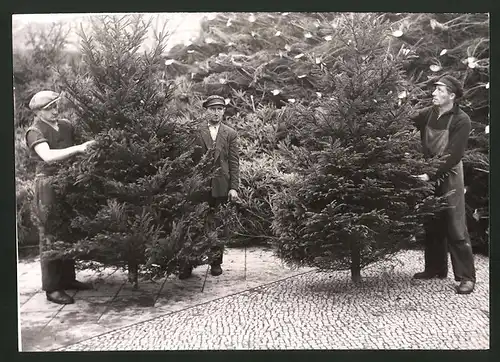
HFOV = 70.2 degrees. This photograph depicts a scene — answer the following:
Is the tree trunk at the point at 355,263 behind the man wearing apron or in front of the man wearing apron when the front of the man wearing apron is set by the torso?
in front

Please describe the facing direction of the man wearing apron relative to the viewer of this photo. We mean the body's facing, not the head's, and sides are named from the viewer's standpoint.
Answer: facing the viewer and to the left of the viewer

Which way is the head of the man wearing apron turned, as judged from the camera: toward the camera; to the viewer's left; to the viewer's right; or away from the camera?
to the viewer's left

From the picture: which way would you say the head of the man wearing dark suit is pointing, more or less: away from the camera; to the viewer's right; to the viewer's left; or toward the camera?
toward the camera

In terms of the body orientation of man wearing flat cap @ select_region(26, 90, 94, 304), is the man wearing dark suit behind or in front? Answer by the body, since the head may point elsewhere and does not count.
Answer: in front

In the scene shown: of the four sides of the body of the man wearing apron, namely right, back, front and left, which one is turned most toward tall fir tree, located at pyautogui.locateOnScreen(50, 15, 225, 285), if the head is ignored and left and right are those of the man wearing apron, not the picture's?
front

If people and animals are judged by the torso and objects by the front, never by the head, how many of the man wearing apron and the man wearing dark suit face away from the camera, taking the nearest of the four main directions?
0

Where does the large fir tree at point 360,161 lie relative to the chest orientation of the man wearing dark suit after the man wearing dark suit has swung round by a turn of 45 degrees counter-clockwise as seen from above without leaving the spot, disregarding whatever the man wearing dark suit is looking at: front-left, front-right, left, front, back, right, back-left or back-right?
front-left

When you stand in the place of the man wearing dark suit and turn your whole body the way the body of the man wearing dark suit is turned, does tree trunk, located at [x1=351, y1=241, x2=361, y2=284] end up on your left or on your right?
on your left

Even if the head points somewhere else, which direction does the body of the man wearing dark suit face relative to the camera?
toward the camera

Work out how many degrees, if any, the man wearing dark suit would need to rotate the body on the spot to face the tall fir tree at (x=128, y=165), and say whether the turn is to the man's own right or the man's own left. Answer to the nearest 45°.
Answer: approximately 90° to the man's own right

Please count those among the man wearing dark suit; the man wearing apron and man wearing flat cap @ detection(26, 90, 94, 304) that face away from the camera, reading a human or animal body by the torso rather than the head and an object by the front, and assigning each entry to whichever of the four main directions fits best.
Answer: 0

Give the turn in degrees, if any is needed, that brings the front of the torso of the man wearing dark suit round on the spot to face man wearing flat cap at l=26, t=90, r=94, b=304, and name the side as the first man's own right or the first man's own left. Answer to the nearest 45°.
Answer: approximately 90° to the first man's own right

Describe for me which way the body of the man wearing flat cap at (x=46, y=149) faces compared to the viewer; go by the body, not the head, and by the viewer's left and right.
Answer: facing the viewer and to the right of the viewer
